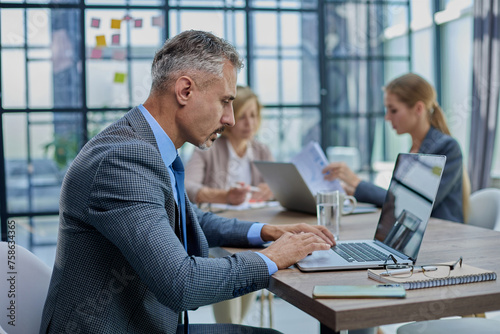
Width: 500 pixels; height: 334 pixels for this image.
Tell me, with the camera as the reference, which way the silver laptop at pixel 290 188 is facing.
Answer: facing away from the viewer and to the right of the viewer

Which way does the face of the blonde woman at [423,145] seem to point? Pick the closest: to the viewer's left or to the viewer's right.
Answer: to the viewer's left

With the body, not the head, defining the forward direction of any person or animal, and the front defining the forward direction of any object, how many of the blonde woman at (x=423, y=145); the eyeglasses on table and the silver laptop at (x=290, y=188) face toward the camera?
1

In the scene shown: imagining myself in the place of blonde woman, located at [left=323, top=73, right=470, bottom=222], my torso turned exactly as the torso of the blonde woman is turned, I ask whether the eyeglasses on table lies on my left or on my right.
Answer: on my left

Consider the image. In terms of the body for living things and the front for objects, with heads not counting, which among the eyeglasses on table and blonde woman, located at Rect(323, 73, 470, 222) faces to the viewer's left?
the blonde woman

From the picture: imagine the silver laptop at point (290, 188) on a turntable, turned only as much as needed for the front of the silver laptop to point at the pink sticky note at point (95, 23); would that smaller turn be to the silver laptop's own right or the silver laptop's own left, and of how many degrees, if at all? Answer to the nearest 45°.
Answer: approximately 90° to the silver laptop's own left

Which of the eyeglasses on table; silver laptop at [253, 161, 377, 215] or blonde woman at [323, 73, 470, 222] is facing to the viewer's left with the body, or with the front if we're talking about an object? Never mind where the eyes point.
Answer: the blonde woman

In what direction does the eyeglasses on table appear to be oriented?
toward the camera

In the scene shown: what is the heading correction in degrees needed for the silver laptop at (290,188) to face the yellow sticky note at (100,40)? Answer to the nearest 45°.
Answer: approximately 90° to its left

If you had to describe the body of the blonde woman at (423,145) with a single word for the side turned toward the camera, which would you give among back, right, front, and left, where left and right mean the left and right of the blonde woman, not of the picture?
left

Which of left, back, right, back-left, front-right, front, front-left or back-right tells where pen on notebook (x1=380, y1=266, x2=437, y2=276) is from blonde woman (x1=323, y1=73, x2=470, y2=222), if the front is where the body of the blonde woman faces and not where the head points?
left
